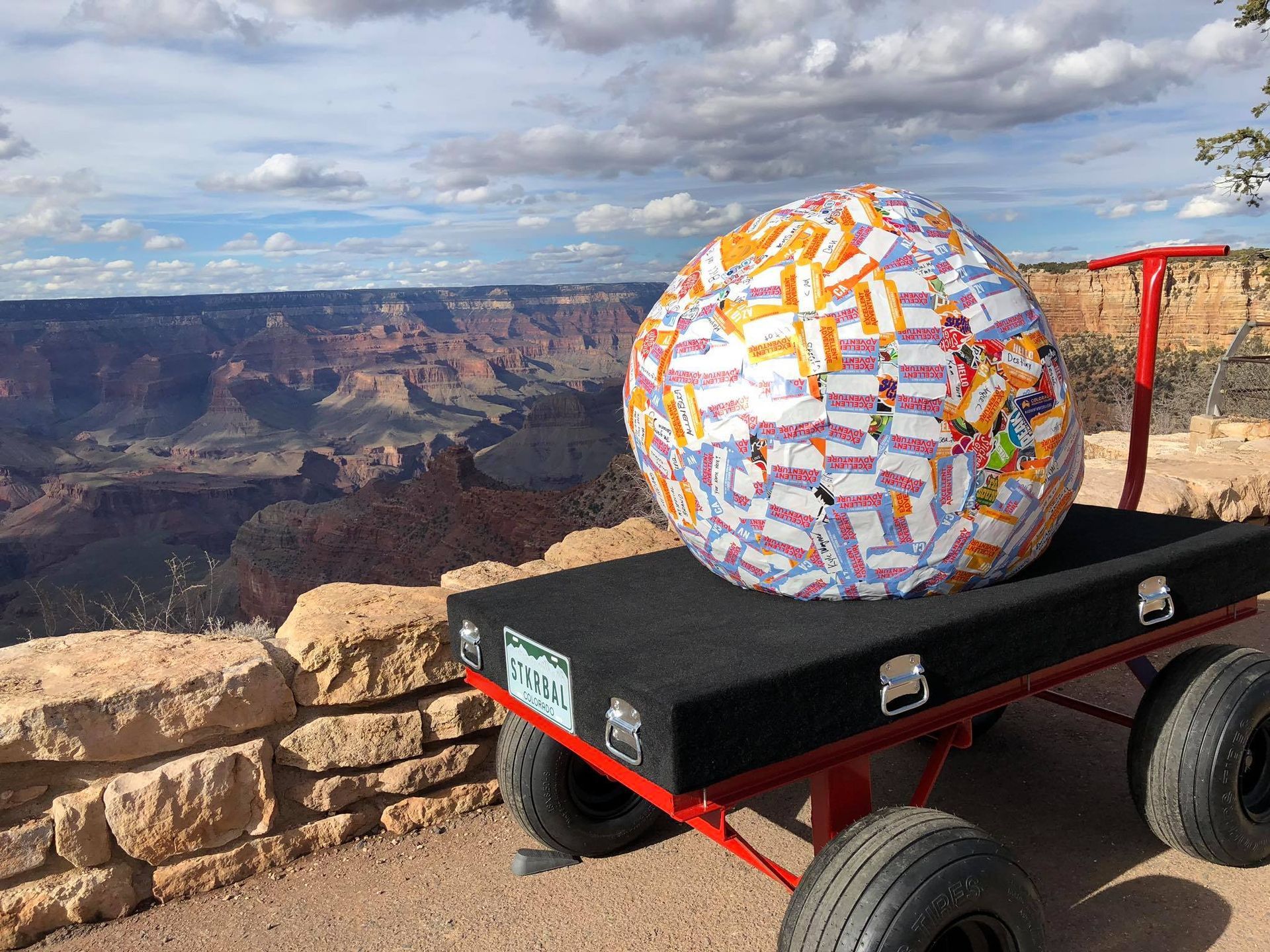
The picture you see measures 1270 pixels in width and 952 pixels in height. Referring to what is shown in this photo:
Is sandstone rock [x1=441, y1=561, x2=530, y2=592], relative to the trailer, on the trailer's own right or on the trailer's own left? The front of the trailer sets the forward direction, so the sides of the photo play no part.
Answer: on the trailer's own left

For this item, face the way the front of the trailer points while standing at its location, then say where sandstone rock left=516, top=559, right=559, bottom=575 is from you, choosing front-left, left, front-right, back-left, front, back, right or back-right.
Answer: left

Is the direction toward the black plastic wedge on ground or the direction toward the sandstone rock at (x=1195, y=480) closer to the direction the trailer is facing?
the sandstone rock

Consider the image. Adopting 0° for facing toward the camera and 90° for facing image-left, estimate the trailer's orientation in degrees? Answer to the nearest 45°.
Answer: approximately 225°
